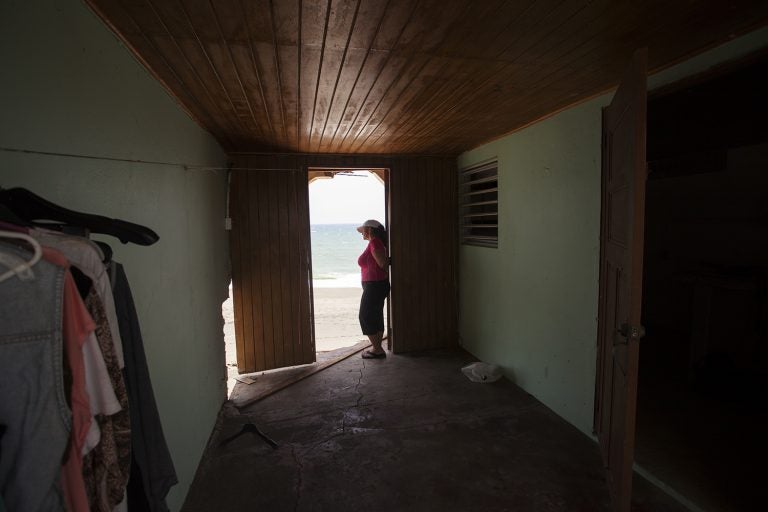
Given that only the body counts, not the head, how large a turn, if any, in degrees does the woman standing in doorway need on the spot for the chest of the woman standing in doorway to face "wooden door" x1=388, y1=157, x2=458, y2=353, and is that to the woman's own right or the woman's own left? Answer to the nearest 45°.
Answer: approximately 180°

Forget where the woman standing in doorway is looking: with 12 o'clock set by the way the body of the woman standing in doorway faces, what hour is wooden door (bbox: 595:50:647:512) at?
The wooden door is roughly at 8 o'clock from the woman standing in doorway.

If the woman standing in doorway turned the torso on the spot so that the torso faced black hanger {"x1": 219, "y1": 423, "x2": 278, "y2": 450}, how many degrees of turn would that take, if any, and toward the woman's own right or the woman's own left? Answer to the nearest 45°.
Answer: approximately 45° to the woman's own left

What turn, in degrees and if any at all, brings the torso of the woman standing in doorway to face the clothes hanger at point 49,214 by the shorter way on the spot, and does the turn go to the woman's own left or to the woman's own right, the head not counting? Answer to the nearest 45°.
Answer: approximately 90° to the woman's own left

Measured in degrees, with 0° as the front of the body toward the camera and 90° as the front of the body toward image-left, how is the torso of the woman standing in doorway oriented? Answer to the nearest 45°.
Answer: approximately 90°

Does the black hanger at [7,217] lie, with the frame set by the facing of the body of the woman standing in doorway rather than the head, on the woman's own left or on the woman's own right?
on the woman's own left

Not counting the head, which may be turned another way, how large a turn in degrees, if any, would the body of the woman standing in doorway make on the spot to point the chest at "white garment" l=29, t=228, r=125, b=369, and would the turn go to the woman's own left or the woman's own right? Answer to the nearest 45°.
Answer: approximately 90° to the woman's own left

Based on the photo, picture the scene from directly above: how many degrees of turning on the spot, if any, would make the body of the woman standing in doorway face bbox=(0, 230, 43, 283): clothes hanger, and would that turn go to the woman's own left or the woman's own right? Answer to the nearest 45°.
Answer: approximately 90° to the woman's own left

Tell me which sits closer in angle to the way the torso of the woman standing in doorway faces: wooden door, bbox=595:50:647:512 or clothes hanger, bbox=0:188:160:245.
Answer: the clothes hanger

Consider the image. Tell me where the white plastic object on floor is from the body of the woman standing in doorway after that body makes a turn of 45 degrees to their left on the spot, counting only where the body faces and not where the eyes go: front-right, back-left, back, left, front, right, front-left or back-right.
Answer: left
